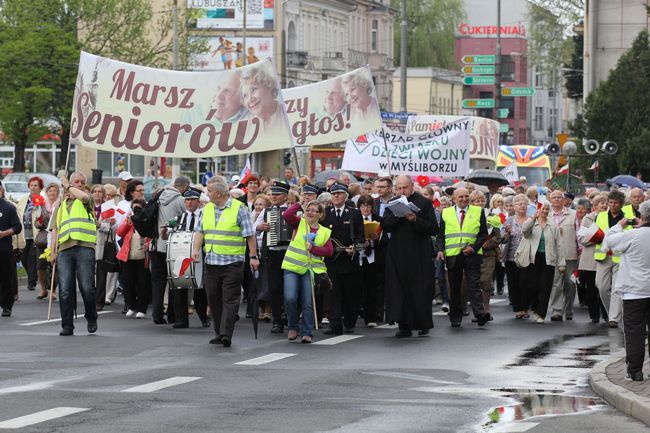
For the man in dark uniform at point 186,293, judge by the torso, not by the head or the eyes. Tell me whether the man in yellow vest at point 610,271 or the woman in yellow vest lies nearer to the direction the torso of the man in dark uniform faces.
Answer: the woman in yellow vest

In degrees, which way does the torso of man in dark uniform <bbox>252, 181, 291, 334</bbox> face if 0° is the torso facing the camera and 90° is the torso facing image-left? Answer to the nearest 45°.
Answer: approximately 0°

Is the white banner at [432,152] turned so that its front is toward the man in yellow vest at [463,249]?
yes

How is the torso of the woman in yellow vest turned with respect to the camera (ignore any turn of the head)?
toward the camera

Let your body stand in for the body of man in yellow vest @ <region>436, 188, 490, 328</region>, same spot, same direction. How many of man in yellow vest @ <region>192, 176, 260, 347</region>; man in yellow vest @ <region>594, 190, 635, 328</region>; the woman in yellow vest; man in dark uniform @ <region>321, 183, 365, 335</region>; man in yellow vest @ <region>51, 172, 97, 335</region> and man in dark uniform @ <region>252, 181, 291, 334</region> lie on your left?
1

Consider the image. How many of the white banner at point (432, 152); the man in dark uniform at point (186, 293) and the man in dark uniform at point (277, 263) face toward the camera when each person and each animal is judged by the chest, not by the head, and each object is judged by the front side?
3

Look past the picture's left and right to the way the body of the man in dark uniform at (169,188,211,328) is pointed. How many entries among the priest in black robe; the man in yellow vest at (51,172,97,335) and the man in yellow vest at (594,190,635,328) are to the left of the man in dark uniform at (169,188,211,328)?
2

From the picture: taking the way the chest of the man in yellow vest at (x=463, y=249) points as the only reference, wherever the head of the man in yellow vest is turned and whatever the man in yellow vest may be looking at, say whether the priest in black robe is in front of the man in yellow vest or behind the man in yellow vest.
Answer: in front

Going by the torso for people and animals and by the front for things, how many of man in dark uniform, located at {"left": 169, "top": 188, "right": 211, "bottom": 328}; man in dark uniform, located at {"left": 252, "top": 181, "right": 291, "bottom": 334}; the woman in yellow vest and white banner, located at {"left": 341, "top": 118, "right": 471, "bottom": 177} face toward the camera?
4

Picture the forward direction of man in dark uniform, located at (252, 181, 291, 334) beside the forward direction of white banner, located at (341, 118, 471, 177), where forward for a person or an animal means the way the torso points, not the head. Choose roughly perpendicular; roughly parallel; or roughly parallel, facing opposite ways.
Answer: roughly parallel

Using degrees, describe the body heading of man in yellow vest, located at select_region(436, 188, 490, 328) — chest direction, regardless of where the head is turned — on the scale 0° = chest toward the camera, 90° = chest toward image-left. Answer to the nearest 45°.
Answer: approximately 0°

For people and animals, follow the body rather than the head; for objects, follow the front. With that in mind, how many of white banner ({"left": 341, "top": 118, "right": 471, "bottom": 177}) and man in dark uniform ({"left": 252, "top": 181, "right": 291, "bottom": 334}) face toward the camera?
2

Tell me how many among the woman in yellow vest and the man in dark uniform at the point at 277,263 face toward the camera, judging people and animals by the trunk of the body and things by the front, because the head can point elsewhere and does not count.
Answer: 2

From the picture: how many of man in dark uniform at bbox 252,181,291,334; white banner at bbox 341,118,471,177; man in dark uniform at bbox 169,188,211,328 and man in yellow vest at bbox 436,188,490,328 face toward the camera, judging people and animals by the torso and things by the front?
4

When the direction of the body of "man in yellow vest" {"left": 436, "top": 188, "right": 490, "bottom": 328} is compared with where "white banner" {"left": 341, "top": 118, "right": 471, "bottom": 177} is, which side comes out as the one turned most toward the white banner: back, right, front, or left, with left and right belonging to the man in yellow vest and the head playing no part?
back

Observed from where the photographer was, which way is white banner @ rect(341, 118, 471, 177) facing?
facing the viewer

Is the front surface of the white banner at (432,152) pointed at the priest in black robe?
yes
